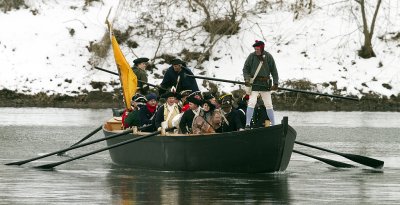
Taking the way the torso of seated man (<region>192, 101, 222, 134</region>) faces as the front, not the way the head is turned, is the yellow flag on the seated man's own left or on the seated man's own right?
on the seated man's own right

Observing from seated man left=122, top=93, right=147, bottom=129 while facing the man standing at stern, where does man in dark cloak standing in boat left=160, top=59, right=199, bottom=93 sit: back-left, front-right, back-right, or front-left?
front-left

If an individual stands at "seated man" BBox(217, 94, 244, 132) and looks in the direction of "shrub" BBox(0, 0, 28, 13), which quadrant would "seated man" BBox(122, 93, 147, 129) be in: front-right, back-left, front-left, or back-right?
front-left

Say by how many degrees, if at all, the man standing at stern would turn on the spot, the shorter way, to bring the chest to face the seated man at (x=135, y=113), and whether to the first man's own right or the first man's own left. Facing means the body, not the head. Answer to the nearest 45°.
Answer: approximately 90° to the first man's own right

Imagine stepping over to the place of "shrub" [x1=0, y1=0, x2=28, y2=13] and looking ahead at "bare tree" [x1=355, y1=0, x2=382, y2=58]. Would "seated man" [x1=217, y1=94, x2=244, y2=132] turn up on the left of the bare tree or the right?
right
